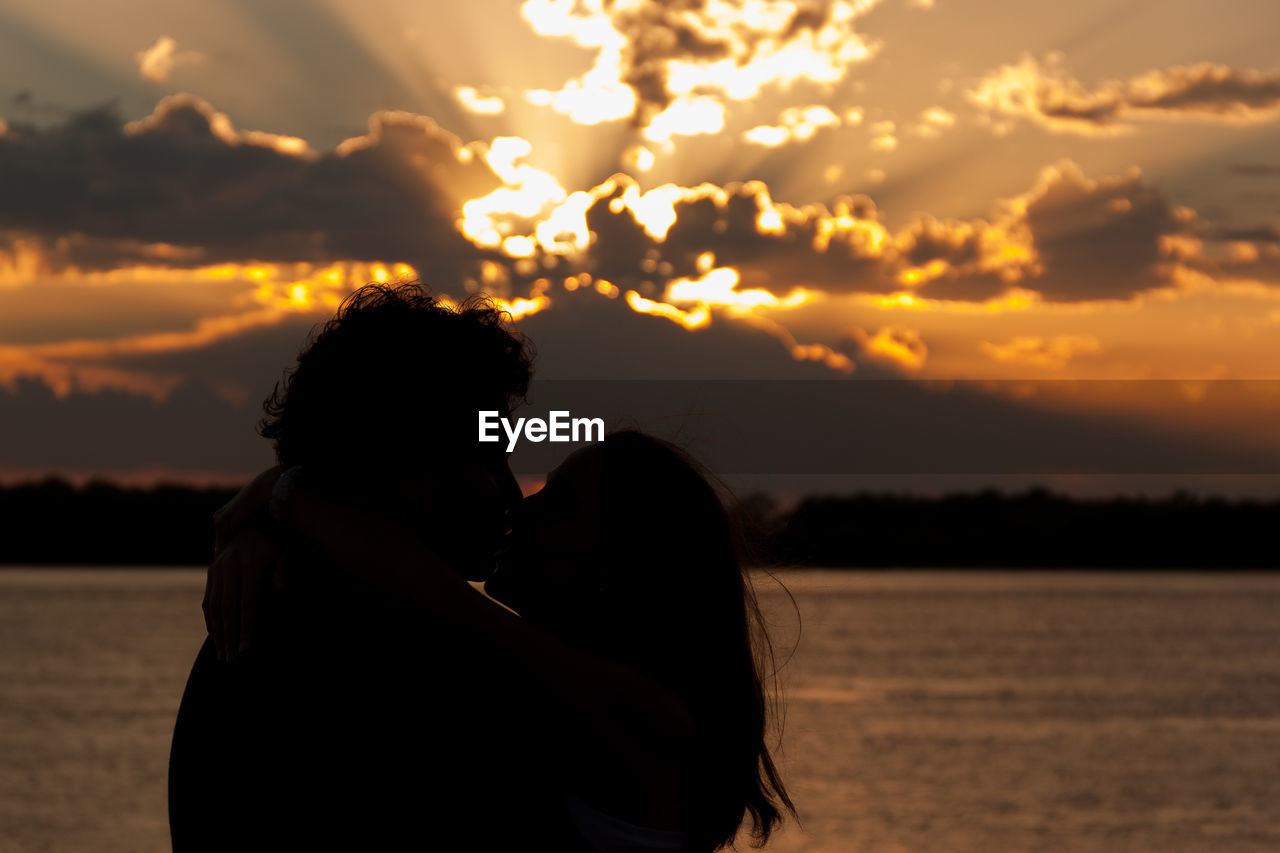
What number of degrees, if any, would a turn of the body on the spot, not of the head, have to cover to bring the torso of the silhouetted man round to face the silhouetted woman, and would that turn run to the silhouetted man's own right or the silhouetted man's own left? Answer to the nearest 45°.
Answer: approximately 45° to the silhouetted man's own left

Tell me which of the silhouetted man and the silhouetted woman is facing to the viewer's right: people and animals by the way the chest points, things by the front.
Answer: the silhouetted man

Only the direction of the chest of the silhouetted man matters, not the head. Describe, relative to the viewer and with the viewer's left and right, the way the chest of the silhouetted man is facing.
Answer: facing to the right of the viewer

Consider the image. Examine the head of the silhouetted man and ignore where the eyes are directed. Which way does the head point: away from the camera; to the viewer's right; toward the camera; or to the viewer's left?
to the viewer's right

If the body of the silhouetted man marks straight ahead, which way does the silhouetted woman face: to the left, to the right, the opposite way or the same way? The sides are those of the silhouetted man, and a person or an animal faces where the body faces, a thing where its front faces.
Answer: the opposite way

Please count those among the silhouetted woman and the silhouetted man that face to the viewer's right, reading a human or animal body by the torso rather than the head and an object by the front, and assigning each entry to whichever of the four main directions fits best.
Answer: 1

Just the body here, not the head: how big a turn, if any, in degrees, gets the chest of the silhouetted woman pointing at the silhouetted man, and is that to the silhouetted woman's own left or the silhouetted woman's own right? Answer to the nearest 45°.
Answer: approximately 45° to the silhouetted woman's own left

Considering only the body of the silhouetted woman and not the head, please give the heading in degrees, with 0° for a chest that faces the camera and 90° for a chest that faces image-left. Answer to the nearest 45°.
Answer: approximately 90°
